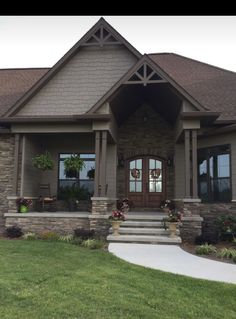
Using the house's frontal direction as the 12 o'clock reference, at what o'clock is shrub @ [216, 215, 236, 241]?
The shrub is roughly at 10 o'clock from the house.

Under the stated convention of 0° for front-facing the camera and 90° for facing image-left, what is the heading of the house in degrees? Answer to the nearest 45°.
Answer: approximately 0°
